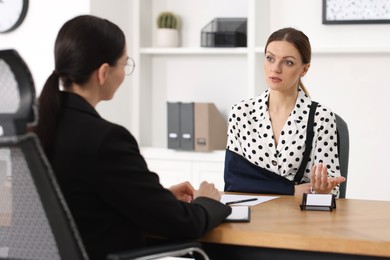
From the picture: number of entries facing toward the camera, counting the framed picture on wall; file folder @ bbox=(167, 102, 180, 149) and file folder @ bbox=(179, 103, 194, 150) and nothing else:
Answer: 3

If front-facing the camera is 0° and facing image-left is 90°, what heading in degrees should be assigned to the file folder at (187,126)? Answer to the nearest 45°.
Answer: approximately 0°

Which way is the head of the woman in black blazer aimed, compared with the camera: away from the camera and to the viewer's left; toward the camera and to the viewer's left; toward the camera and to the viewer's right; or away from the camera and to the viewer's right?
away from the camera and to the viewer's right

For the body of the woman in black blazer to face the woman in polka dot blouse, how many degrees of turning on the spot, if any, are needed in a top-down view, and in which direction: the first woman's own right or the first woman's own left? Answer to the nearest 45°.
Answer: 0° — they already face them

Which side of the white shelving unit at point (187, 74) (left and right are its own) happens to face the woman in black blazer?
front

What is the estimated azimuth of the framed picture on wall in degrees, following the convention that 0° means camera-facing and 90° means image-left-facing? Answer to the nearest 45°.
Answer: approximately 0°

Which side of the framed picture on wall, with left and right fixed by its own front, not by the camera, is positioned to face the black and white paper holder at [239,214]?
front

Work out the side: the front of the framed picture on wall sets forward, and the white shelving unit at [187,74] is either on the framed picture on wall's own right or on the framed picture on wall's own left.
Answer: on the framed picture on wall's own right

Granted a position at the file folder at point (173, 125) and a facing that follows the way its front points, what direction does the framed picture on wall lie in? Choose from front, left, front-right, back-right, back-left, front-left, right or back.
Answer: left
